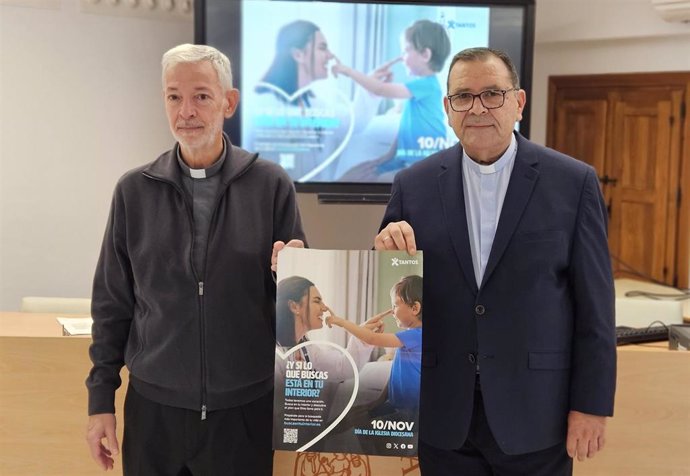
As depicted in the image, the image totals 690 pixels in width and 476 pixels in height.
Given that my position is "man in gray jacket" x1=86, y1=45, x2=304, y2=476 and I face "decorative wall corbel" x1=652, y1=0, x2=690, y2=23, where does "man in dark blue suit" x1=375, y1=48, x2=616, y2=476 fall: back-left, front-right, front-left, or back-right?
front-right

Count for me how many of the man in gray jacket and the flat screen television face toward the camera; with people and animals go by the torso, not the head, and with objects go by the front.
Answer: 2

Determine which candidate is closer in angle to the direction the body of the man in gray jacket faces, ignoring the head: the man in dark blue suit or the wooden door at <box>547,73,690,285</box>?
the man in dark blue suit

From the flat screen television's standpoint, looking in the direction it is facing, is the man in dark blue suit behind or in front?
in front

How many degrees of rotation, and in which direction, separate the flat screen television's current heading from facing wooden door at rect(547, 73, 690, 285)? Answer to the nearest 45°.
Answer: approximately 135° to its left

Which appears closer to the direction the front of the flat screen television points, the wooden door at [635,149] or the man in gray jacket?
the man in gray jacket

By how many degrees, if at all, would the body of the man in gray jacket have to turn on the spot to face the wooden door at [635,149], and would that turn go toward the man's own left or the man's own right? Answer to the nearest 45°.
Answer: approximately 135° to the man's own left

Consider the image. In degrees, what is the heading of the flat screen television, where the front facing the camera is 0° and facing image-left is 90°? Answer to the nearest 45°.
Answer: approximately 0°

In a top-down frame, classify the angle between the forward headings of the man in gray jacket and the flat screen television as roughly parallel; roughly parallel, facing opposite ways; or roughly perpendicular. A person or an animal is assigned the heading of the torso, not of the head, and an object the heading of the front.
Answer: roughly parallel

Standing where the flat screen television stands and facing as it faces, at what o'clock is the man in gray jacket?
The man in gray jacket is roughly at 12 o'clock from the flat screen television.

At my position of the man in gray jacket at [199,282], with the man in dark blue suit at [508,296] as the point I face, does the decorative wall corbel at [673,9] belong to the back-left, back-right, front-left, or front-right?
front-left

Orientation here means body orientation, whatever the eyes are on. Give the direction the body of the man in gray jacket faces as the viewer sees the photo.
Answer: toward the camera

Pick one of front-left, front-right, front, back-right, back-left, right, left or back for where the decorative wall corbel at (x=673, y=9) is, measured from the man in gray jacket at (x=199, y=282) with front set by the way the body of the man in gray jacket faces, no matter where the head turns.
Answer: back-left

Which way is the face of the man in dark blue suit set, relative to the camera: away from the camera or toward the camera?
toward the camera
